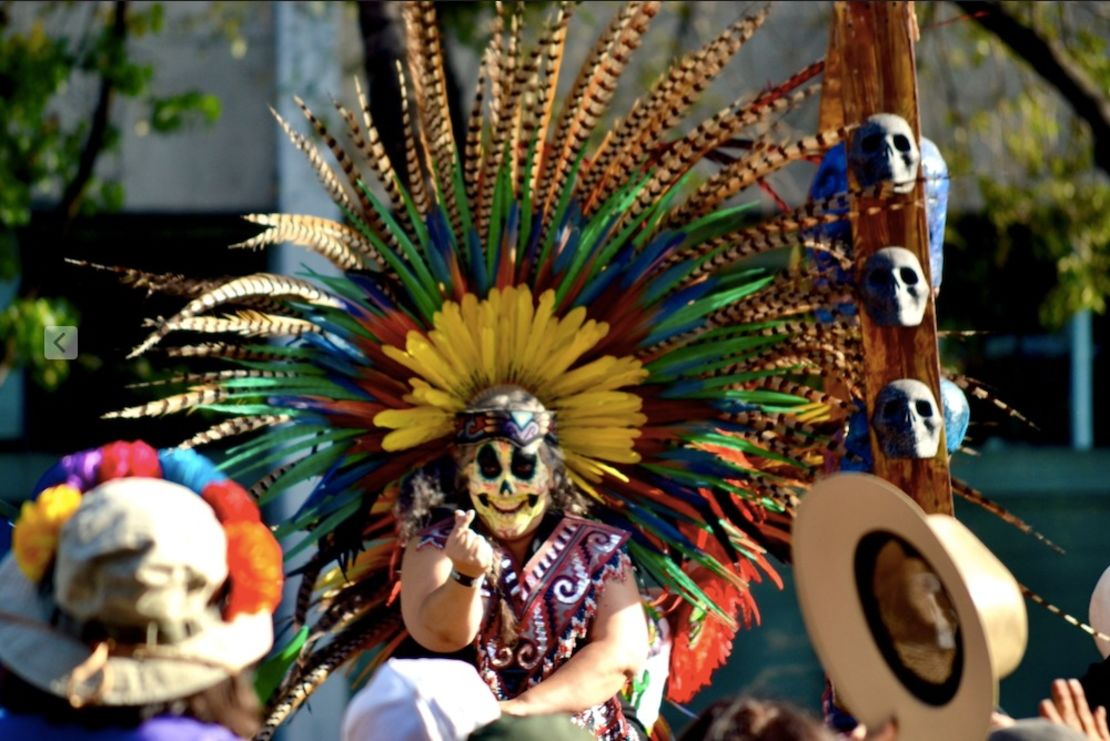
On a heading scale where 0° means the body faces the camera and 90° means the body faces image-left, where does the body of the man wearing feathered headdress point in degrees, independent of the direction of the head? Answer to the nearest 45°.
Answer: approximately 0°

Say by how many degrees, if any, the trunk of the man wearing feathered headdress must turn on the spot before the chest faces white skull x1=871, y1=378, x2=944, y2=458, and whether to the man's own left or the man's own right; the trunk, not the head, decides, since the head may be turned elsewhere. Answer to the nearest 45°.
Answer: approximately 90° to the man's own left
